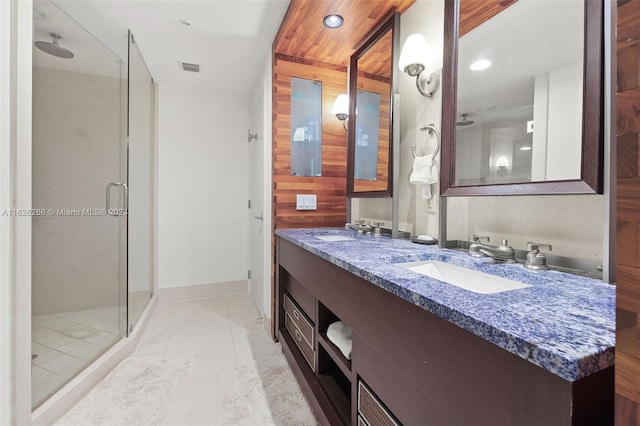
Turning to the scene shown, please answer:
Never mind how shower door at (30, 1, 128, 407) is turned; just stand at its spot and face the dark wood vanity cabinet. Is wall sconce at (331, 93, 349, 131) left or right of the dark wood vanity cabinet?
left

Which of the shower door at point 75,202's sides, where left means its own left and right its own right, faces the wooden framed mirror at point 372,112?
front

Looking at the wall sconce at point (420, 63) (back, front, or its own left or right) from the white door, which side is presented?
right

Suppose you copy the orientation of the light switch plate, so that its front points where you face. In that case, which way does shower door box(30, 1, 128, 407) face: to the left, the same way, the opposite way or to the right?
to the left

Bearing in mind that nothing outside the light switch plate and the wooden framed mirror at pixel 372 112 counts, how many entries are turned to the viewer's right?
0

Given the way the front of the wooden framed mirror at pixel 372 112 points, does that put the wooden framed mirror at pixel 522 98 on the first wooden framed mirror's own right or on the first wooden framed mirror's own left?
on the first wooden framed mirror's own left

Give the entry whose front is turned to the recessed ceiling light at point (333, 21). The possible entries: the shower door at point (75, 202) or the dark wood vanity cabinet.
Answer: the shower door

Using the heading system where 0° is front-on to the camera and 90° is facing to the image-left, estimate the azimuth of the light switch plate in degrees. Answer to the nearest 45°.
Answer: approximately 0°
